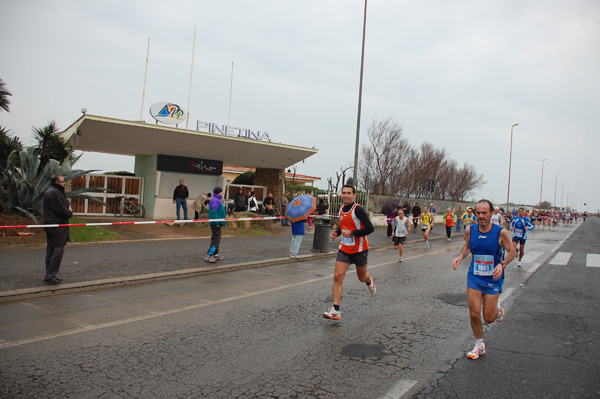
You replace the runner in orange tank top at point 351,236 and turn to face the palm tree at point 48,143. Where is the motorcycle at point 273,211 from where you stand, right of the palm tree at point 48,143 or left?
right

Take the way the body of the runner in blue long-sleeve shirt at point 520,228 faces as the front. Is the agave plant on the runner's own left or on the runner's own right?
on the runner's own right

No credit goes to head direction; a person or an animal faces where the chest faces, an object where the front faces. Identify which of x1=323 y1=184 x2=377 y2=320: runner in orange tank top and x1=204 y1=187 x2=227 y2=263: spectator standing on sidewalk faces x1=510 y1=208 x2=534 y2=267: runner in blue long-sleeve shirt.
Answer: the spectator standing on sidewalk

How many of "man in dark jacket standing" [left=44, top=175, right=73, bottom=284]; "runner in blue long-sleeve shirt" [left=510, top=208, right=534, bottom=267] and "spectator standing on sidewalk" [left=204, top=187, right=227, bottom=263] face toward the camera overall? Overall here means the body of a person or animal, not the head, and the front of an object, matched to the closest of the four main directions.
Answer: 1

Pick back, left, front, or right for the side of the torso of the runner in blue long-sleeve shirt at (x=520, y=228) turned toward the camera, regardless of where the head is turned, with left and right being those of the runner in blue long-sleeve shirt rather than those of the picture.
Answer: front

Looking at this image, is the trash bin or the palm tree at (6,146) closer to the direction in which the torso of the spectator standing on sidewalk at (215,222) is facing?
the trash bin

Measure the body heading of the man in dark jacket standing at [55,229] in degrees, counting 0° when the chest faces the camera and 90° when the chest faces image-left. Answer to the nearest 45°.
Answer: approximately 270°

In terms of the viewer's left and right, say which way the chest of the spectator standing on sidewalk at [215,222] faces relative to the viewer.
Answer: facing to the right of the viewer

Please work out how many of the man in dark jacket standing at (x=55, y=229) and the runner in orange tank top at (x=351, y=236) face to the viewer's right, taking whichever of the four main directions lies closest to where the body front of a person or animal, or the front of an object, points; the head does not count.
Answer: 1

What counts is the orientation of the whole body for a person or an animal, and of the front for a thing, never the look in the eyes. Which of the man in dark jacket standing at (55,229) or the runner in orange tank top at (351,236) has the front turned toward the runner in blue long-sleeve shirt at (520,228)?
the man in dark jacket standing

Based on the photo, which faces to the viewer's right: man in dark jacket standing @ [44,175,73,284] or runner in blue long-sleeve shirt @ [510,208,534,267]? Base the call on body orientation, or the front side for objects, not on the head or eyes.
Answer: the man in dark jacket standing

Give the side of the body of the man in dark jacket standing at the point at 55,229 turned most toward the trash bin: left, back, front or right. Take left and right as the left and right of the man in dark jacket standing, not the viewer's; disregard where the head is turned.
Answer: front

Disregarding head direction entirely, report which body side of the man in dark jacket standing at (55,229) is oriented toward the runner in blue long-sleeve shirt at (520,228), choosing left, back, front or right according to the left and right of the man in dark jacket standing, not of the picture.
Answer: front

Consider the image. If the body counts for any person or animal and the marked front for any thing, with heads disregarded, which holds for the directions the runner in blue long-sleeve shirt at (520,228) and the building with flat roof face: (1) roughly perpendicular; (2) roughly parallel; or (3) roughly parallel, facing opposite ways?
roughly perpendicular

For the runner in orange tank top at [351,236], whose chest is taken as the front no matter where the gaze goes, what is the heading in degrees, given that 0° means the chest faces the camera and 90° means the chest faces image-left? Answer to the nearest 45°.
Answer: approximately 45°

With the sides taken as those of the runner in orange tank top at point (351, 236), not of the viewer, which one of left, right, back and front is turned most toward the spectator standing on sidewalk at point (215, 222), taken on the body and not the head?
right

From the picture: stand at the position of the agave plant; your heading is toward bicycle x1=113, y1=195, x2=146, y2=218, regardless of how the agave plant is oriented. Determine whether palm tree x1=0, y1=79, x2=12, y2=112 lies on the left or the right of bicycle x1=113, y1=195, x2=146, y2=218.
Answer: left
